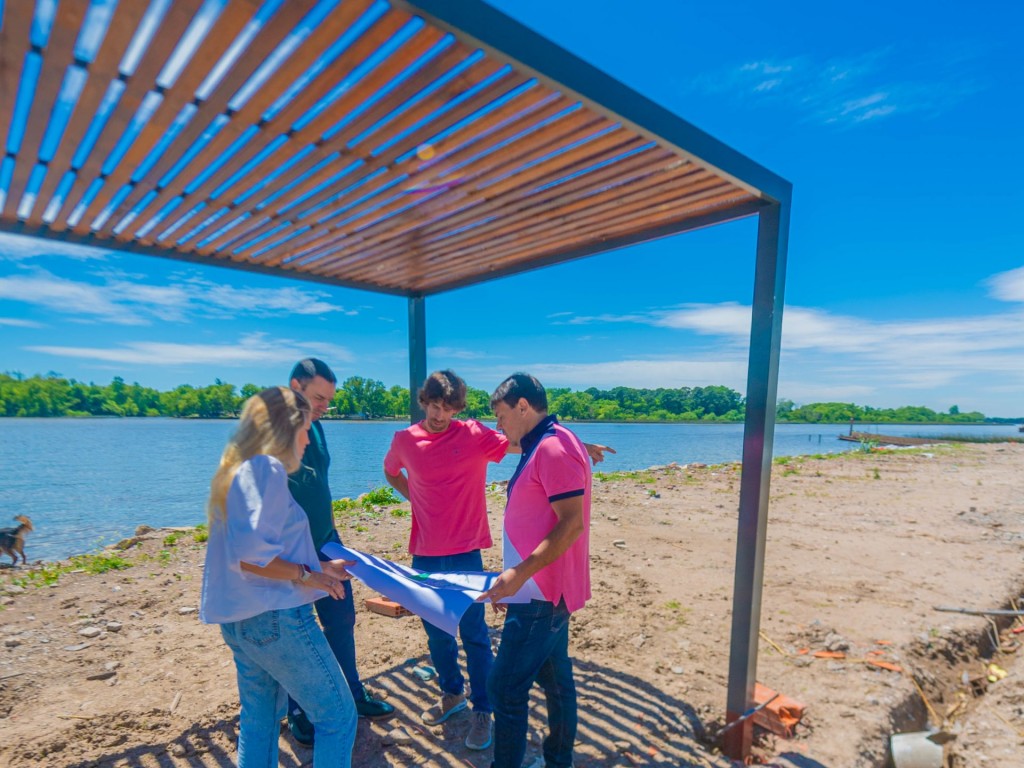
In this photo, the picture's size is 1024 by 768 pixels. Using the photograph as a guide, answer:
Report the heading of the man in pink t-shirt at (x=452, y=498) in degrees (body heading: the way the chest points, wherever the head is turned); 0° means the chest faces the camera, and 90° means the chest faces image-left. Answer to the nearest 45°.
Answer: approximately 0°

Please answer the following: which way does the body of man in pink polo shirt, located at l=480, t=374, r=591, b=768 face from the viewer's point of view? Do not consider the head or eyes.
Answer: to the viewer's left

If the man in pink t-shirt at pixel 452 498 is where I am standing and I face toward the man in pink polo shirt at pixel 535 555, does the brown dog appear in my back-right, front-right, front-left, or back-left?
back-right

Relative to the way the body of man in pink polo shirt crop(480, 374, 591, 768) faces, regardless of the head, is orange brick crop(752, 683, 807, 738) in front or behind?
behind

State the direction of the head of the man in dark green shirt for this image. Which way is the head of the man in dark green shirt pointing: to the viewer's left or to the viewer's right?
to the viewer's right

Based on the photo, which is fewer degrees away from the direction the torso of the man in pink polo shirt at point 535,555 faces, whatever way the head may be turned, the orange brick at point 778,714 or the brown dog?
the brown dog

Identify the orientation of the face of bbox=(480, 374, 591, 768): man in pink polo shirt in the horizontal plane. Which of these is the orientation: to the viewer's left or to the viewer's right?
to the viewer's left

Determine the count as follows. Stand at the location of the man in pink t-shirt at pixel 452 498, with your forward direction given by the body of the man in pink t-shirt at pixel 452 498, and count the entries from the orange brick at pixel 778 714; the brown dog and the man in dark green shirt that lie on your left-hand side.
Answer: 1
